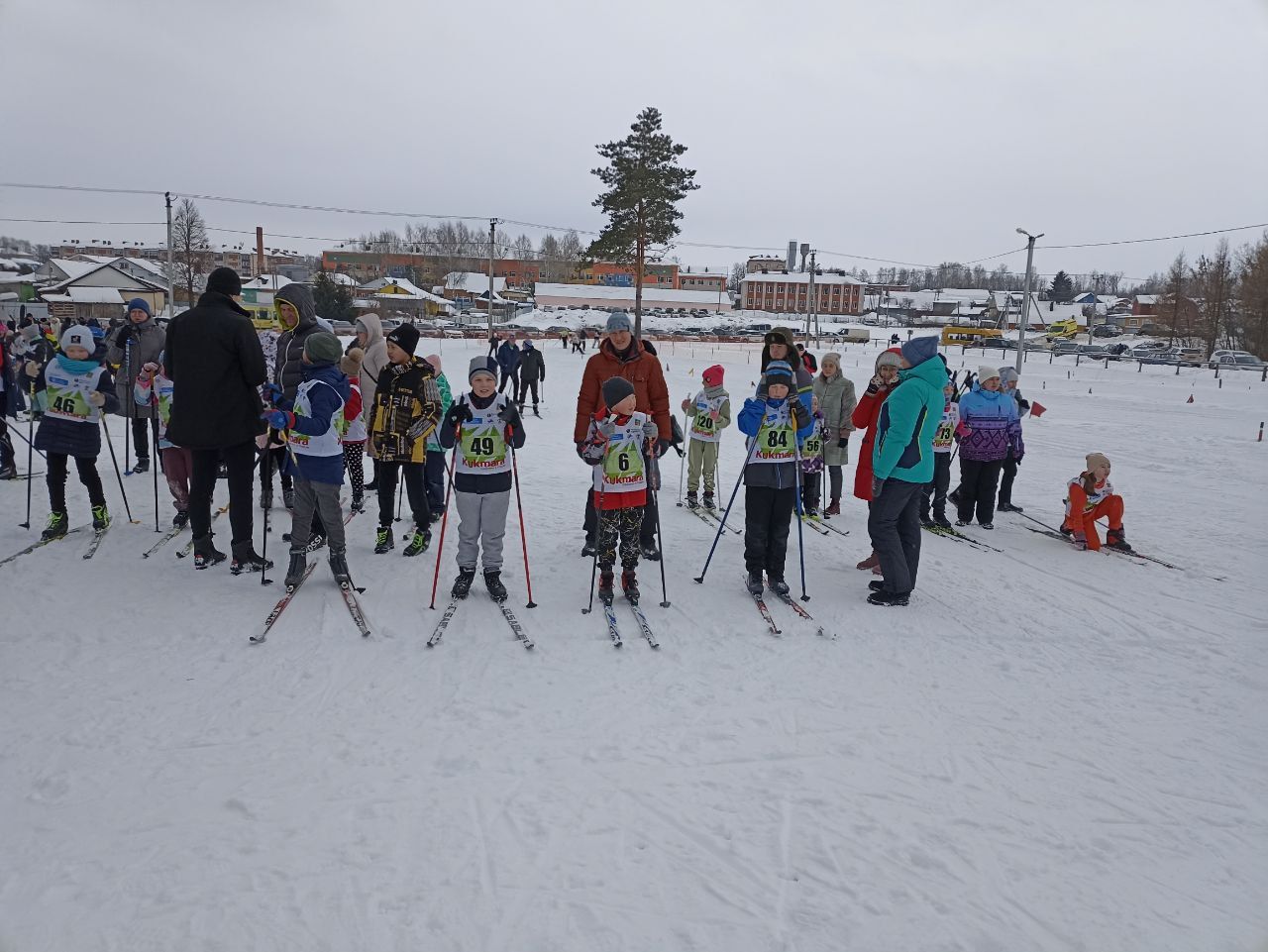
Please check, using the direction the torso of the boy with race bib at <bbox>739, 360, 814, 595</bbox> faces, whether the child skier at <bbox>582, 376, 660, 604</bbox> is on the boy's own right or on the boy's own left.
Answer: on the boy's own right

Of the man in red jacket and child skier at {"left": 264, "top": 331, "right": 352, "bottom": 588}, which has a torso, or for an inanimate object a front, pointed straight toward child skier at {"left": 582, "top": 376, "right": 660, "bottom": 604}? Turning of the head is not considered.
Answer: the man in red jacket

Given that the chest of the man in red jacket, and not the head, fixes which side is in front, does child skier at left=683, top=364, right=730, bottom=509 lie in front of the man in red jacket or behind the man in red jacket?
behind

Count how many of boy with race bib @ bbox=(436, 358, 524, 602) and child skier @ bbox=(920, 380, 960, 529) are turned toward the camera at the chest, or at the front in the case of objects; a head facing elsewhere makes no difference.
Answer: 2
